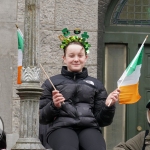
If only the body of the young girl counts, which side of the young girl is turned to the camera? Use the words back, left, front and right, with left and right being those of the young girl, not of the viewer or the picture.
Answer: front

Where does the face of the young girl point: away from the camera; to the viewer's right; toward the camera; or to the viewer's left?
toward the camera
